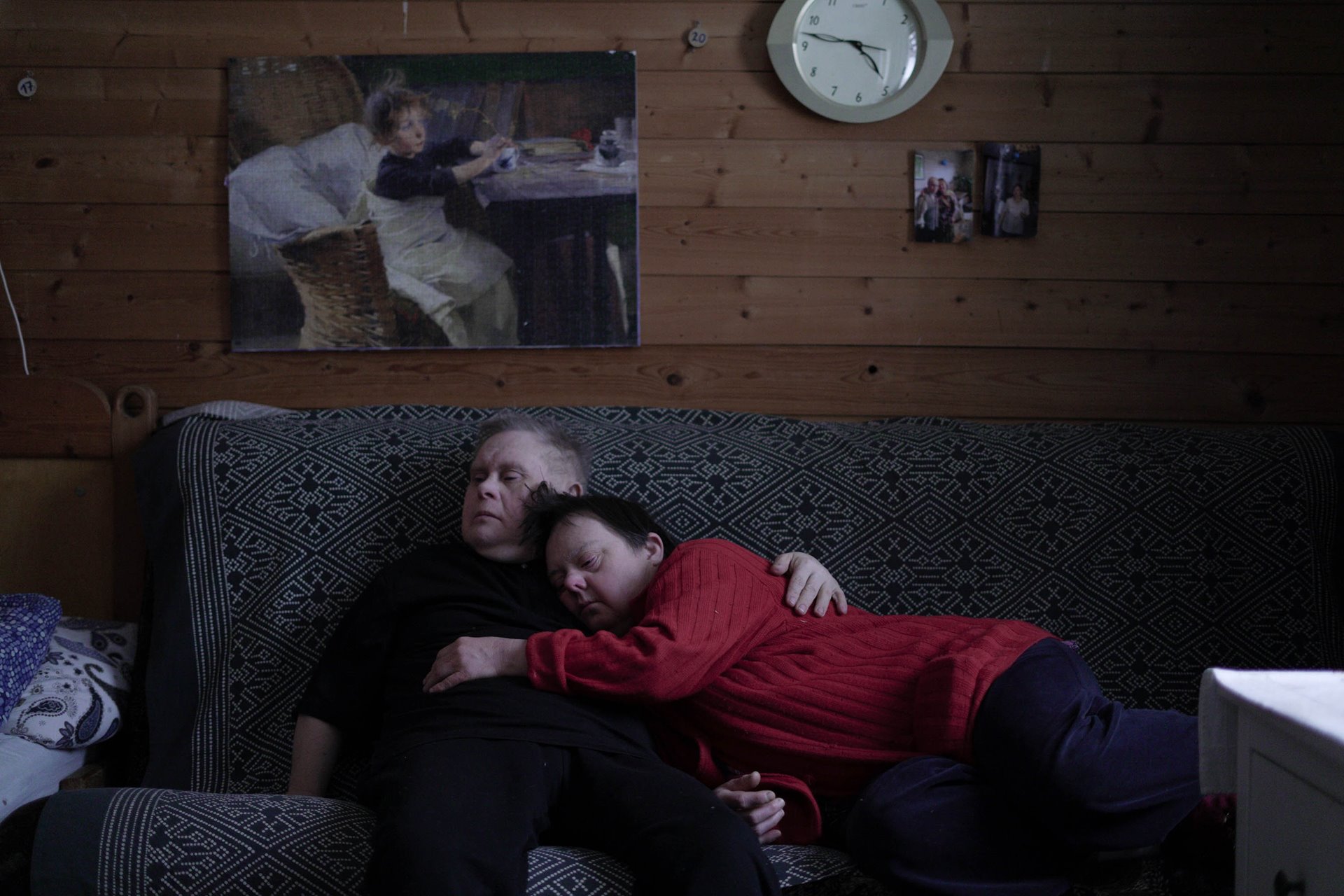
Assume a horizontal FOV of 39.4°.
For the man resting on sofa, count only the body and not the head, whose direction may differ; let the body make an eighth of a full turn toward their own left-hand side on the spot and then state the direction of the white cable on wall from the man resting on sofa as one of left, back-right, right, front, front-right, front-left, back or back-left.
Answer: back

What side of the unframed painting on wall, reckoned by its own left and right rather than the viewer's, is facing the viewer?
front

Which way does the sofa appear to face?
toward the camera

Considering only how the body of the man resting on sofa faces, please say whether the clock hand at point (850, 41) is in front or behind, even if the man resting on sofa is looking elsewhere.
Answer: behind

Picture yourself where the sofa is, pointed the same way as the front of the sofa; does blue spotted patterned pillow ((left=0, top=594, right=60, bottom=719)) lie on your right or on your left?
on your right

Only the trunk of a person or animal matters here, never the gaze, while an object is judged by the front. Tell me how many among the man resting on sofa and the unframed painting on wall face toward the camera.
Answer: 2
